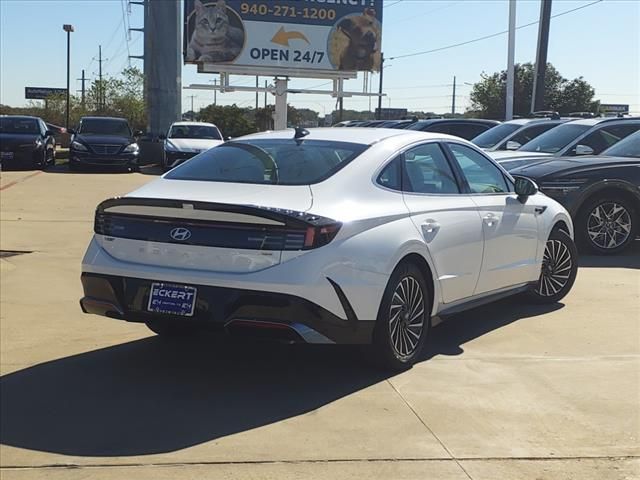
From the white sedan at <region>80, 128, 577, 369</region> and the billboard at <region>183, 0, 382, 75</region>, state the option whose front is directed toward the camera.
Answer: the billboard

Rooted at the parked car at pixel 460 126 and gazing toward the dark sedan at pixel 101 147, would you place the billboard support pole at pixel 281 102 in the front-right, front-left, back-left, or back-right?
front-right

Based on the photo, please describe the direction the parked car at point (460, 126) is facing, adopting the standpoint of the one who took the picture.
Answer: facing the viewer and to the left of the viewer

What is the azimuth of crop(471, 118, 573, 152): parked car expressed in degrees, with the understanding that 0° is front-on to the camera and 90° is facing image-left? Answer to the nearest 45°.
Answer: approximately 45°

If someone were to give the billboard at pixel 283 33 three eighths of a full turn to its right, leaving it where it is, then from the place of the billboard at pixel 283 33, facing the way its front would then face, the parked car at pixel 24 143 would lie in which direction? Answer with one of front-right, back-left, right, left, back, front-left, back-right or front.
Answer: left

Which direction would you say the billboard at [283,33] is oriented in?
toward the camera

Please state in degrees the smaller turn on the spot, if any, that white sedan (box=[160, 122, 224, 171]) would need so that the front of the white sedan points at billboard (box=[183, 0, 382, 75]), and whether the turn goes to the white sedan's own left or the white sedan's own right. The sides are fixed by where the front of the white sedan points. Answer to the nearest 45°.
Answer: approximately 180°

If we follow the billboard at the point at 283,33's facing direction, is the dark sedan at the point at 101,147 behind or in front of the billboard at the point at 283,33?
in front

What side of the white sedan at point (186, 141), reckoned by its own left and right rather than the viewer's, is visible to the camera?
front

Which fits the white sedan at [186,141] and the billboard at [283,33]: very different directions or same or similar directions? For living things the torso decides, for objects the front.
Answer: same or similar directions

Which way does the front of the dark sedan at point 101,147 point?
toward the camera

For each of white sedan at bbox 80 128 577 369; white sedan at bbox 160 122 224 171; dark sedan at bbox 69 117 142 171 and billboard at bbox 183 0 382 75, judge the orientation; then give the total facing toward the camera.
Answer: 3

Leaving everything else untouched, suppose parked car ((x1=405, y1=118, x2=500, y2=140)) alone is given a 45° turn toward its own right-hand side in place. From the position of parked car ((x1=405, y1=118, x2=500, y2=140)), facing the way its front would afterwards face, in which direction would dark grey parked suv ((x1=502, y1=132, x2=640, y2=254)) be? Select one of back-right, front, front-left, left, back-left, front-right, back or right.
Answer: left

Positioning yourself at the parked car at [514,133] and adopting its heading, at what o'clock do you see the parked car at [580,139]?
the parked car at [580,139] is roughly at 10 o'clock from the parked car at [514,133].

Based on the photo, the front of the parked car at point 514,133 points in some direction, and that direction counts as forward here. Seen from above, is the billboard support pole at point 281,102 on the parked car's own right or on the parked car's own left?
on the parked car's own right
